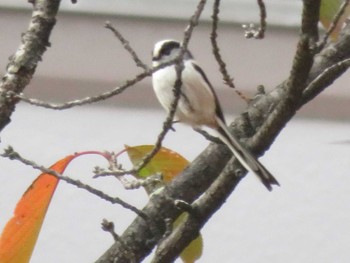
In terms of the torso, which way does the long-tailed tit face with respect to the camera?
to the viewer's left
